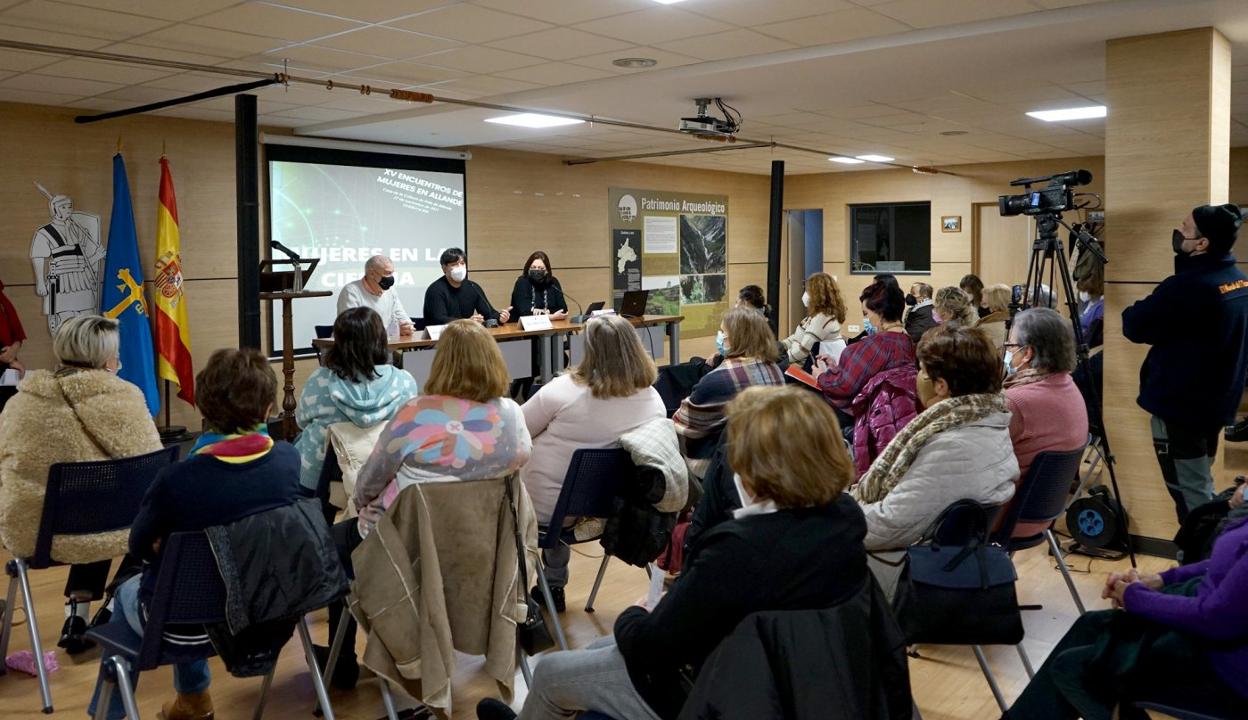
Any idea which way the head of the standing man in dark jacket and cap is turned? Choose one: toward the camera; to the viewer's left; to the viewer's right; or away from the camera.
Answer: to the viewer's left

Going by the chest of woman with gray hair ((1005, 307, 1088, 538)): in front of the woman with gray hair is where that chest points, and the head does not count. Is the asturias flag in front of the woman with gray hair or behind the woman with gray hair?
in front

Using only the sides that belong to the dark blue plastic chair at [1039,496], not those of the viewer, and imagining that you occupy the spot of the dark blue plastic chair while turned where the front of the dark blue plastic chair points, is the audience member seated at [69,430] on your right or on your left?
on your left

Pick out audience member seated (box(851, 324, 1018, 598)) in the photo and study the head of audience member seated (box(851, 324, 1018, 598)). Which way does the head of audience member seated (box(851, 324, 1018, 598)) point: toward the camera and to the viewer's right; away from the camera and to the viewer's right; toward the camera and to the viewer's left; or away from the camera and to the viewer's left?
away from the camera and to the viewer's left

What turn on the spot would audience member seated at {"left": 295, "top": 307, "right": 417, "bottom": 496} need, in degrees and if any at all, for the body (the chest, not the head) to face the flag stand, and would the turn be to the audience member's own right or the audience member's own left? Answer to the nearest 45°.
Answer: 0° — they already face it

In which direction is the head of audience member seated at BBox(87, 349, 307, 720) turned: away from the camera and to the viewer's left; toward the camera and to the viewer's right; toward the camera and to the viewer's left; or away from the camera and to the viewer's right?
away from the camera and to the viewer's right

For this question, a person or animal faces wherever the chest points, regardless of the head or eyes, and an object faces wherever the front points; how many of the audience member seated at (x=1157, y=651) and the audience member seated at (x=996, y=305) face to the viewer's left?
2

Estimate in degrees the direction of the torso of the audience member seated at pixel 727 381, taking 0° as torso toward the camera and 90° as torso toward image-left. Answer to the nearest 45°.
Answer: approximately 135°

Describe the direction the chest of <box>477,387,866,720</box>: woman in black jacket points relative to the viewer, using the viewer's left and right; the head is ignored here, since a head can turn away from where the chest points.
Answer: facing away from the viewer and to the left of the viewer

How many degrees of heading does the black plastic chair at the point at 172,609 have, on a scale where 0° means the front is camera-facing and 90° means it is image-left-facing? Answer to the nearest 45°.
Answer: approximately 135°

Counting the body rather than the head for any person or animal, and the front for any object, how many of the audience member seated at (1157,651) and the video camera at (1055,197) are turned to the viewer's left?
2

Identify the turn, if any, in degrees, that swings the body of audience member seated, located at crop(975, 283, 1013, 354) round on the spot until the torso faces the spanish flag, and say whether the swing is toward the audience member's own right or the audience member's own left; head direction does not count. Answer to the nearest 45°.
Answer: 0° — they already face it

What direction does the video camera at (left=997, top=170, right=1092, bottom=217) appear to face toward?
to the viewer's left

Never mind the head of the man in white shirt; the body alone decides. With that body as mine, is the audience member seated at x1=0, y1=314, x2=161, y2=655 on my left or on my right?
on my right

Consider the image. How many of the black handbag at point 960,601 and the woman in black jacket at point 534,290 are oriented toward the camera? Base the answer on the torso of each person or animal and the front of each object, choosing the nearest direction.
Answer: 2

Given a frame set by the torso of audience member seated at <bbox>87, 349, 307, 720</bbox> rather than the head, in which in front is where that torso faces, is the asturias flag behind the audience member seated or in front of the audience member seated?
in front

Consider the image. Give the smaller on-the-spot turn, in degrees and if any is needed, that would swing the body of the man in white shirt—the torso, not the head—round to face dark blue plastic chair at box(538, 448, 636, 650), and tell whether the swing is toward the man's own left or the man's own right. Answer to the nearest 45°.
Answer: approximately 45° to the man's own right
